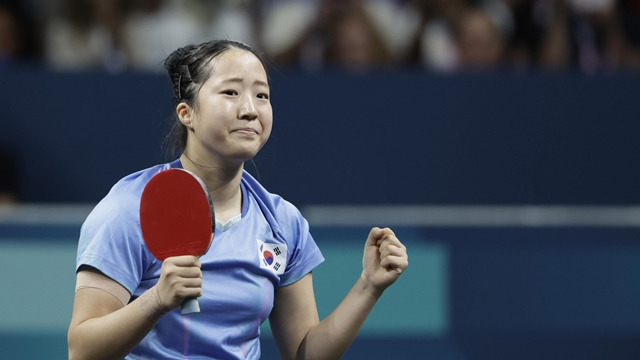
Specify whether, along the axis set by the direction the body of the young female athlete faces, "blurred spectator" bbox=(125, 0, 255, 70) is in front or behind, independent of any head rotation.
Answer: behind

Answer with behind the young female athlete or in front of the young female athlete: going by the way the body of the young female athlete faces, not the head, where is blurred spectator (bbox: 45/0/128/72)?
behind

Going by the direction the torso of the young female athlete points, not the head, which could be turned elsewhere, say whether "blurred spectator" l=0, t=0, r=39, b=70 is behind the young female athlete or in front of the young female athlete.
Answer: behind

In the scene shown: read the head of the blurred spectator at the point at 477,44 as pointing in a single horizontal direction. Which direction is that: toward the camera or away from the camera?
toward the camera

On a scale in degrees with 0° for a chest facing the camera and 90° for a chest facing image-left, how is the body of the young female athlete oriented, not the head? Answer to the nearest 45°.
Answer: approximately 315°
